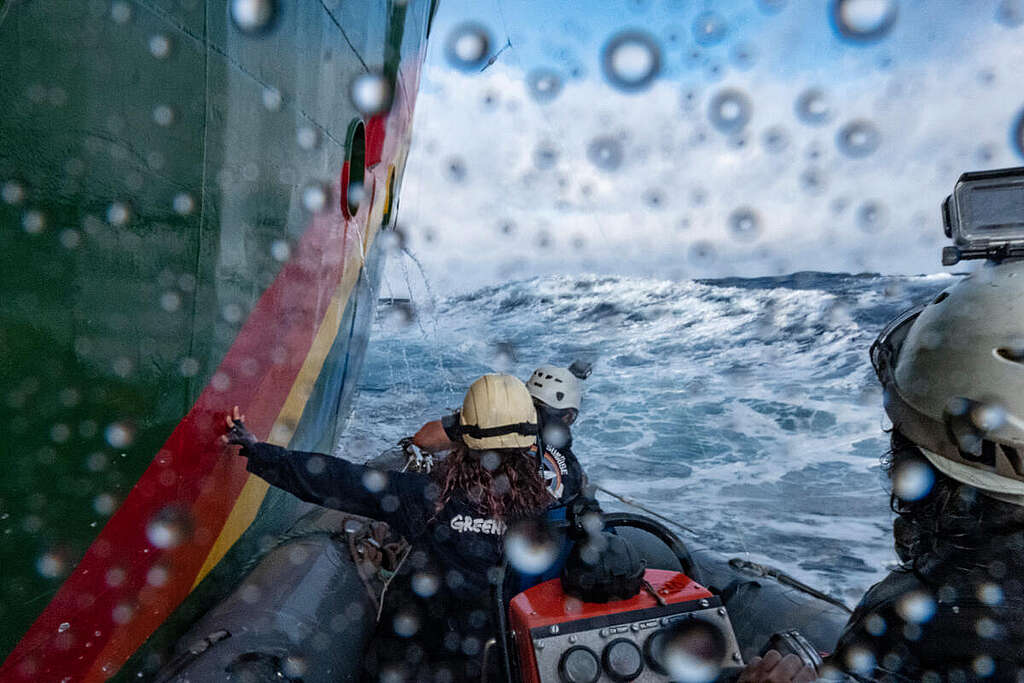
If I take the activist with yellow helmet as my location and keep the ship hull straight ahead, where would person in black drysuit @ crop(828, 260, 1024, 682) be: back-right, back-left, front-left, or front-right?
back-left

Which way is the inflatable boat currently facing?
away from the camera

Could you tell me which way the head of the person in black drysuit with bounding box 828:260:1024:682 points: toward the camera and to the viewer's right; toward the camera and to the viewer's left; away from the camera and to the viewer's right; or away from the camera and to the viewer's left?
away from the camera and to the viewer's left

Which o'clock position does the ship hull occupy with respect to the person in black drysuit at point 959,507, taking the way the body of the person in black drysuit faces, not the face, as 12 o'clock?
The ship hull is roughly at 10 o'clock from the person in black drysuit.

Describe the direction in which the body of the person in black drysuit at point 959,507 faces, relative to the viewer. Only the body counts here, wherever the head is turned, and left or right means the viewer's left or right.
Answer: facing away from the viewer and to the left of the viewer

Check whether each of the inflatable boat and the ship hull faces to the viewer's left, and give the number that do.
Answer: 0

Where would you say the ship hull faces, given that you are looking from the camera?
facing away from the viewer and to the right of the viewer
